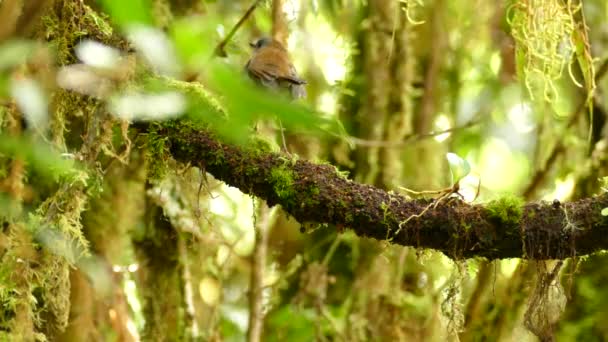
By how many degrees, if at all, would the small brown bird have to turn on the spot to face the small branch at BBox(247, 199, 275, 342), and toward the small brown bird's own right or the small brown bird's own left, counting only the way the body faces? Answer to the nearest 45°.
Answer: approximately 90° to the small brown bird's own right

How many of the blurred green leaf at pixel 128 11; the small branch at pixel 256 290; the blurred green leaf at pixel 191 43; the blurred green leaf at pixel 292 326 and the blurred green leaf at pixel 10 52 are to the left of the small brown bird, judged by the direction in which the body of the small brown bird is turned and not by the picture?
3

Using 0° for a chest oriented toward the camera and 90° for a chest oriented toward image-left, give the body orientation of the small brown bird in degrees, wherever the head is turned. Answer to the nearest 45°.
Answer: approximately 90°

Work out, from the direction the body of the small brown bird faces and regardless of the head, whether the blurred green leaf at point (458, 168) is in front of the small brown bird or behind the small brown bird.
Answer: behind

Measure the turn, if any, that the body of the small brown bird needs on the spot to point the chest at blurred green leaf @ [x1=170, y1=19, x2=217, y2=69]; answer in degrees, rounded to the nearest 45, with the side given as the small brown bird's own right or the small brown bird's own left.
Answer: approximately 90° to the small brown bird's own left

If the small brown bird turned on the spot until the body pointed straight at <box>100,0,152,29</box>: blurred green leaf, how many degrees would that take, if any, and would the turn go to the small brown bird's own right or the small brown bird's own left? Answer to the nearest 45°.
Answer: approximately 90° to the small brown bird's own left
